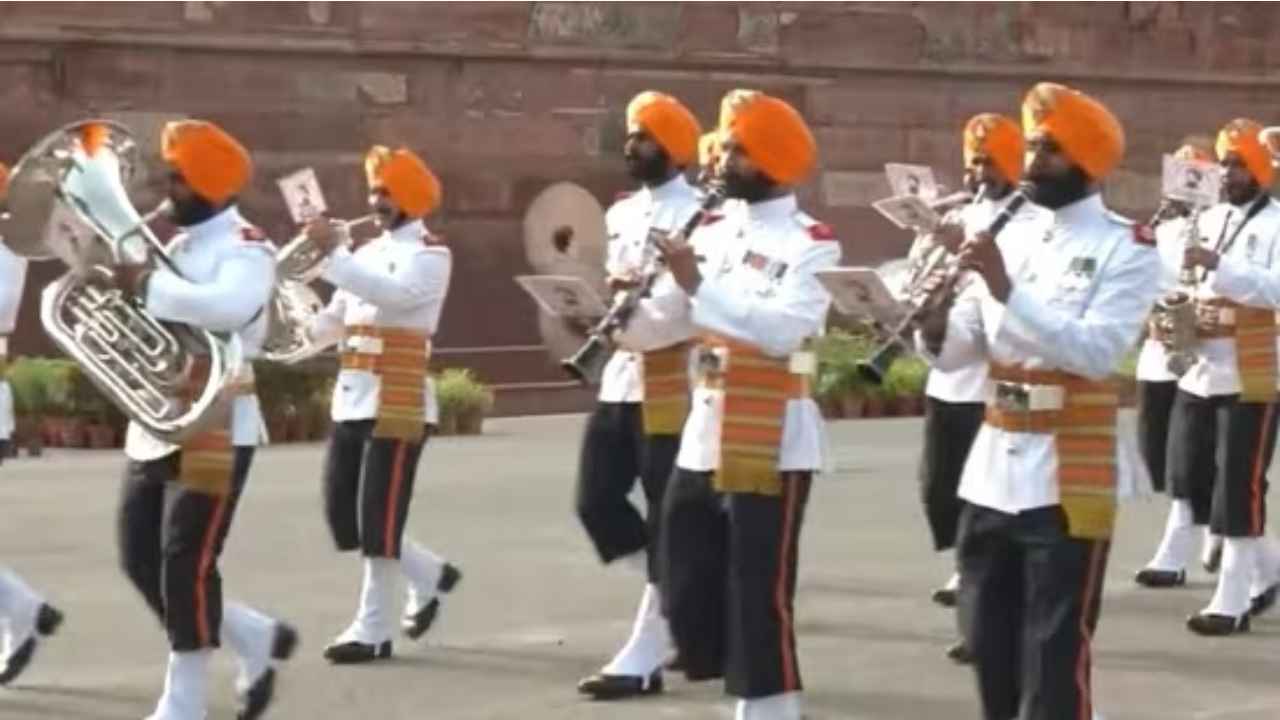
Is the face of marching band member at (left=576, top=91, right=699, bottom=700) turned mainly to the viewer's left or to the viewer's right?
to the viewer's left

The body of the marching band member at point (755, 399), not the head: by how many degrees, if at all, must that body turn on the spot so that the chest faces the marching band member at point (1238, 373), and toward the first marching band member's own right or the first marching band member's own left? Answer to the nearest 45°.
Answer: approximately 180°

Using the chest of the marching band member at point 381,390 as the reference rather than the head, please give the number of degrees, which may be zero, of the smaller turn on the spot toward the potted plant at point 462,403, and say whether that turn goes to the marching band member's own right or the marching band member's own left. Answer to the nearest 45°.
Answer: approximately 135° to the marching band member's own right

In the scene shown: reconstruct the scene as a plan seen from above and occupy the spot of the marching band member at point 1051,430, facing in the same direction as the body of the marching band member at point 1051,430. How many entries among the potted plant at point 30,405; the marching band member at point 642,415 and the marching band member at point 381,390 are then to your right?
3

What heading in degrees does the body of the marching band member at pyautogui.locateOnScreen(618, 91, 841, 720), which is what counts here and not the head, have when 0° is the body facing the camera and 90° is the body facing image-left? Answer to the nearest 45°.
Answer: approximately 45°

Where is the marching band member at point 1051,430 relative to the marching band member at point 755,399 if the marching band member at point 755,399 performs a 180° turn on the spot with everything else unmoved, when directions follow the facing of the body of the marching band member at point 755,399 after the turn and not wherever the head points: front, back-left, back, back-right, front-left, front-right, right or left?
right

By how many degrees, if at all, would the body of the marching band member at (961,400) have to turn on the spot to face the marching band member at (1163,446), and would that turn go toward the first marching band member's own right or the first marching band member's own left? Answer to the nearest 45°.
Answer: approximately 180°

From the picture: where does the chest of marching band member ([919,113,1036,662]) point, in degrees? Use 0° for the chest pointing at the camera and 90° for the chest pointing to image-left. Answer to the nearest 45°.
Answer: approximately 45°

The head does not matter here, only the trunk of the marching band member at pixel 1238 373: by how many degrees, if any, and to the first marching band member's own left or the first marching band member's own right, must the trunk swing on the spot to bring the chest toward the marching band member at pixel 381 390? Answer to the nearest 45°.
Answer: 0° — they already face them

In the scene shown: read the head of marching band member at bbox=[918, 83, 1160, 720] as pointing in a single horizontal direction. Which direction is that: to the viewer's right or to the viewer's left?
to the viewer's left

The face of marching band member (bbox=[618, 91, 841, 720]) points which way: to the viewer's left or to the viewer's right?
to the viewer's left

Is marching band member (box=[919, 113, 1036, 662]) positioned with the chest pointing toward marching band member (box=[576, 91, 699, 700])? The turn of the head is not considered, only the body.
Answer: yes

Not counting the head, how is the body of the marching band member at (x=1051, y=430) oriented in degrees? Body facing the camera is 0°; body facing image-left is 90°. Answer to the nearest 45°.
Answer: approximately 45°
